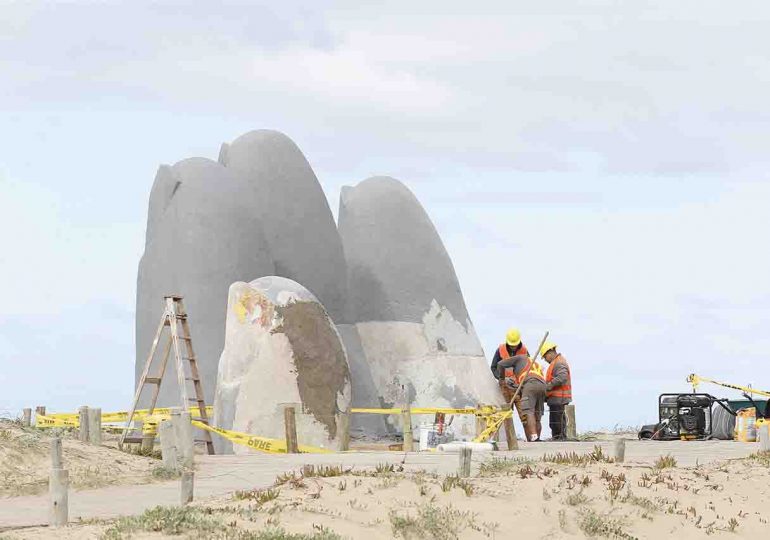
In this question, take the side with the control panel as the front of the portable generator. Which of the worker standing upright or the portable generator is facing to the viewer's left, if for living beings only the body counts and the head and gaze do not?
the worker standing upright

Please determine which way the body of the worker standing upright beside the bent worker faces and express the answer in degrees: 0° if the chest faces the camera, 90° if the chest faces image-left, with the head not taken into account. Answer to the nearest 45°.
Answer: approximately 90°

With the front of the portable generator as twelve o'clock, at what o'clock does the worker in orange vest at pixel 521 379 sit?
The worker in orange vest is roughly at 3 o'clock from the portable generator.

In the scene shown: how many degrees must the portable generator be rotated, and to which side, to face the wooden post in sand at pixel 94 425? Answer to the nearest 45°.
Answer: approximately 45° to its right

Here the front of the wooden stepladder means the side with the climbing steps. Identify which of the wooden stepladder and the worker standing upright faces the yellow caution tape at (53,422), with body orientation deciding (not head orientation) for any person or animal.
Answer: the worker standing upright

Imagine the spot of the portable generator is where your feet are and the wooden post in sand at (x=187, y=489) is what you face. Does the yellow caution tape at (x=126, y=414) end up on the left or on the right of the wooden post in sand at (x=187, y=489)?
right

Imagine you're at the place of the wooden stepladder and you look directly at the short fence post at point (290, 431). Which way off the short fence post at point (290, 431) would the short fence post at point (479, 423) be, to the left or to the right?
left

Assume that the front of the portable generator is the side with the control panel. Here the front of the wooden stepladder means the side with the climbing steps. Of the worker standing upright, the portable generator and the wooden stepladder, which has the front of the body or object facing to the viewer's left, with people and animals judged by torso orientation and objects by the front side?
the worker standing upright
